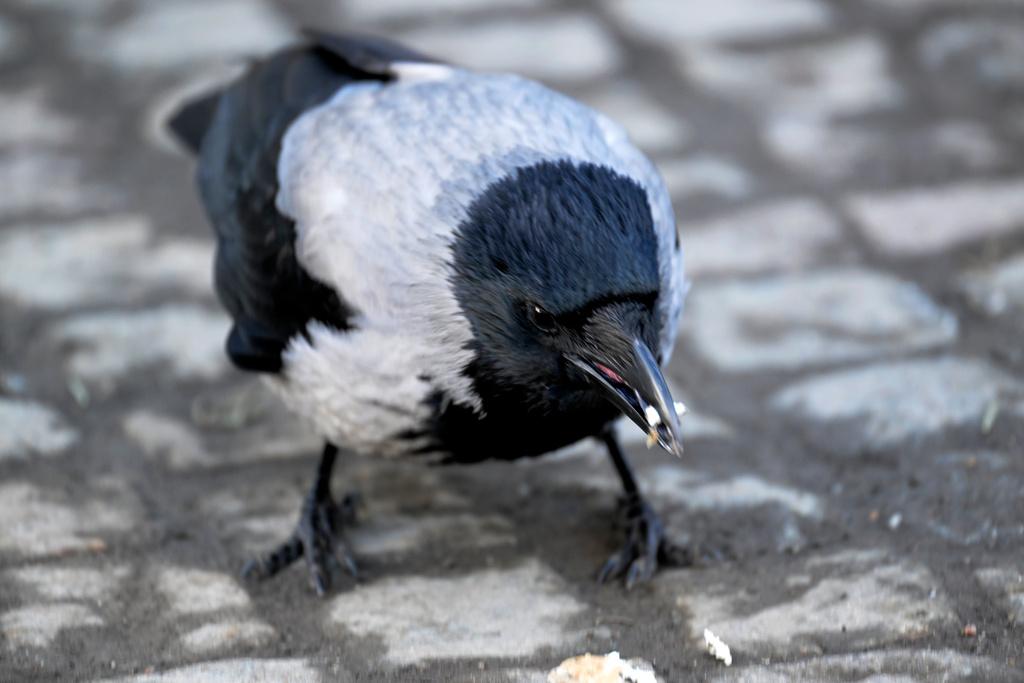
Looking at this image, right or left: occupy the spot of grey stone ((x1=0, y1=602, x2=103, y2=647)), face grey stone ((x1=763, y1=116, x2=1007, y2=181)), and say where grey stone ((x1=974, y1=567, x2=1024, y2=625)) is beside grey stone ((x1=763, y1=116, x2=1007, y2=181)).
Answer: right

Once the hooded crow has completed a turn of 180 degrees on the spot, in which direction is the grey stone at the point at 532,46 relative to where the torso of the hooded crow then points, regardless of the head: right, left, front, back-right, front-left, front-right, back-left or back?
front-right

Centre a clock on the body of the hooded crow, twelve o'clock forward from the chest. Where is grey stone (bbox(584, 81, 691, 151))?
The grey stone is roughly at 8 o'clock from the hooded crow.

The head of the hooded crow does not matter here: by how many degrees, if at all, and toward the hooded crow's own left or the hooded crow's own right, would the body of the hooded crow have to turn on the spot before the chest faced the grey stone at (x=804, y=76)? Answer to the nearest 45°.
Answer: approximately 90° to the hooded crow's own left

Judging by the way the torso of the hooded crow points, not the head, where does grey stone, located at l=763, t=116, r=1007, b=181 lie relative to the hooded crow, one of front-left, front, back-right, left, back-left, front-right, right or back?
left

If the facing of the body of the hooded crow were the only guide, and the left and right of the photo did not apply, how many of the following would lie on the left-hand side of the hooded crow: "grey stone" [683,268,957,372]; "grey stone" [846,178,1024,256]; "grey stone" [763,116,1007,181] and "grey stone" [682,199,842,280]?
4

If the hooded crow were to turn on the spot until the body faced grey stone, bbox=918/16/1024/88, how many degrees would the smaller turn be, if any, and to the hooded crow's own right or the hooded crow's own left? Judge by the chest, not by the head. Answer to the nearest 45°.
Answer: approximately 90° to the hooded crow's own left

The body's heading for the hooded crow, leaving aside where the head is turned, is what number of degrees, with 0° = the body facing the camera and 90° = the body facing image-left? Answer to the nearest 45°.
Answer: approximately 315°

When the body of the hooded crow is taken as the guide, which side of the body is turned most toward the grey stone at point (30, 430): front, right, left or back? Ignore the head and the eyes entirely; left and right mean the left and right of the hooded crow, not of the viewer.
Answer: back

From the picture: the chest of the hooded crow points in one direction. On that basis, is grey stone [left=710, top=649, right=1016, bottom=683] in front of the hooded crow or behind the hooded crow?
in front

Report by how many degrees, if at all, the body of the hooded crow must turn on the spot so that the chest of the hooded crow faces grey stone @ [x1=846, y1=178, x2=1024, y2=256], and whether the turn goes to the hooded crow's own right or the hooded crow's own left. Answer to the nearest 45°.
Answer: approximately 90° to the hooded crow's own left

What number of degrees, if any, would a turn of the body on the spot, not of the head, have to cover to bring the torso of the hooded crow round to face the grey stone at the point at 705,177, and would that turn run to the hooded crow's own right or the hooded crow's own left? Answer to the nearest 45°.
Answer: approximately 90° to the hooded crow's own left

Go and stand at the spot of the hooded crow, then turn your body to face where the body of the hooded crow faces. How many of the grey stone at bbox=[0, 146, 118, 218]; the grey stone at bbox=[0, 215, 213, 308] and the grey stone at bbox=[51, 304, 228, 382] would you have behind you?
3
